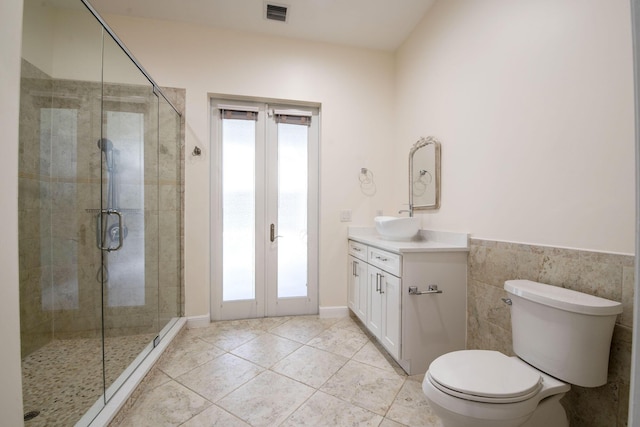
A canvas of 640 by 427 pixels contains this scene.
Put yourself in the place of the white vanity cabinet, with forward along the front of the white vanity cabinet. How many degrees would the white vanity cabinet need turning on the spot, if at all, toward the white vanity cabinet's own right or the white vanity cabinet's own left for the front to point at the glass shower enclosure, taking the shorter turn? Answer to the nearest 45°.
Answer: approximately 45° to the white vanity cabinet's own right

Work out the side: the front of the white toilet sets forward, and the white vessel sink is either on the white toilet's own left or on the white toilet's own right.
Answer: on the white toilet's own right

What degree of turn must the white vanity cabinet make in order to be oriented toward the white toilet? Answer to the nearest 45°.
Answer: approximately 90° to its left

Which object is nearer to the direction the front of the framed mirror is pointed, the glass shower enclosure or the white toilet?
the glass shower enclosure

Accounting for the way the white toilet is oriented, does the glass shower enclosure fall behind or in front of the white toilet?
in front

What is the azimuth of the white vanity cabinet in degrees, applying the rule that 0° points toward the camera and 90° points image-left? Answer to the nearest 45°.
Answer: approximately 45°

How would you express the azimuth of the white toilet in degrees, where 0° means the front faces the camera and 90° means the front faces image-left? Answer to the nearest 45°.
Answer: approximately 45°

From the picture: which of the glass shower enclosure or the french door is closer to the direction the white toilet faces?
the glass shower enclosure

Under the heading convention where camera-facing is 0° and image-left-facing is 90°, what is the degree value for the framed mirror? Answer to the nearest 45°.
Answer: approximately 45°
